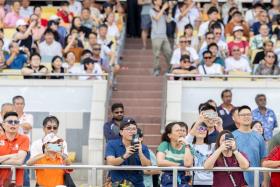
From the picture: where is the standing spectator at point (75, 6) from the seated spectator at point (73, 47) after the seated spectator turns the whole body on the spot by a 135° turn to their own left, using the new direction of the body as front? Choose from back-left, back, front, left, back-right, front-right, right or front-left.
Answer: front

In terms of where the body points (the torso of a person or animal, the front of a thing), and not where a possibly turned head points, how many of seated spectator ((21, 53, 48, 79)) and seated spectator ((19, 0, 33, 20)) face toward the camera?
2

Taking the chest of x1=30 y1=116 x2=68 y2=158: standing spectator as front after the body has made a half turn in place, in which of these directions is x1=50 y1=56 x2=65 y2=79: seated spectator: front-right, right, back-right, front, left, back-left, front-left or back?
front

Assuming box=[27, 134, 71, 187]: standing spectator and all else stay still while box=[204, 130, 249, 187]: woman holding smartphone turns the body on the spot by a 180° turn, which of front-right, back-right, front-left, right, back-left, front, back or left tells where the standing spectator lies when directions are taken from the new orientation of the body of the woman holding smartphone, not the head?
left

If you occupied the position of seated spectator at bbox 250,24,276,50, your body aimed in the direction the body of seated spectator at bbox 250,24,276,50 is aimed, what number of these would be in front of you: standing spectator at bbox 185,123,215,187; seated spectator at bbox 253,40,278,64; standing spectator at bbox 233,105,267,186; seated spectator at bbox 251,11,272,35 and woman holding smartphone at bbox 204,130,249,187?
4
